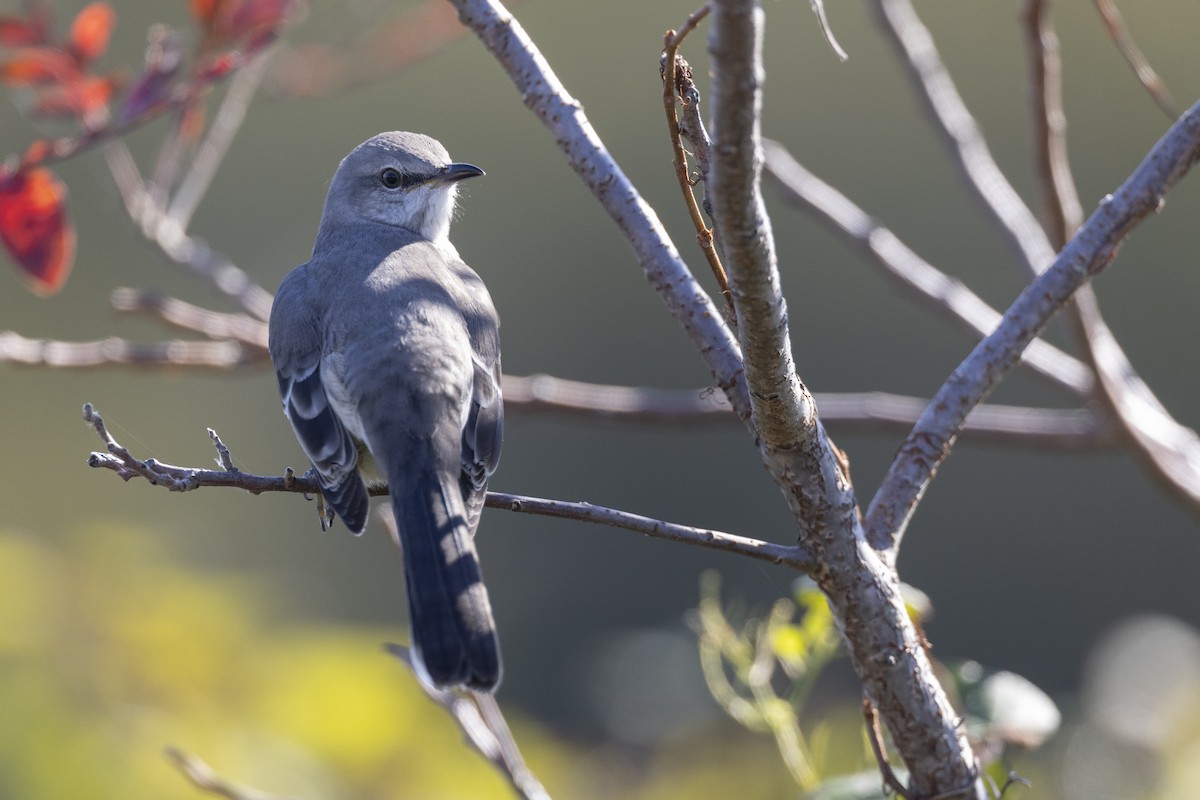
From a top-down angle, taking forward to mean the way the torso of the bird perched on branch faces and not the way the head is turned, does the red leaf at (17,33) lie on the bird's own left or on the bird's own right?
on the bird's own left

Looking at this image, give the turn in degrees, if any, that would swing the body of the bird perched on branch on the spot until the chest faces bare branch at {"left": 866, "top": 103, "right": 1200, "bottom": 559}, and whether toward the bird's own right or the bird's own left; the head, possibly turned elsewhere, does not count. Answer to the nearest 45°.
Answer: approximately 135° to the bird's own right

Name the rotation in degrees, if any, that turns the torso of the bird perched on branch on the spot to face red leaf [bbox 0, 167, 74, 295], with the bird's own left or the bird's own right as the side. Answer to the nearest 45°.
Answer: approximately 90° to the bird's own left

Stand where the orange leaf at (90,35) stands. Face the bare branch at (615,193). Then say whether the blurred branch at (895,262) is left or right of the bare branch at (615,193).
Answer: left

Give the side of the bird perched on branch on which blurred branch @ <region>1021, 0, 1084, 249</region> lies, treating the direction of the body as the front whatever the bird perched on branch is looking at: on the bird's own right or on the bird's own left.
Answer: on the bird's own right

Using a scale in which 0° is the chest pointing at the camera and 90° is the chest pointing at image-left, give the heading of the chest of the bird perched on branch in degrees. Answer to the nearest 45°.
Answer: approximately 180°

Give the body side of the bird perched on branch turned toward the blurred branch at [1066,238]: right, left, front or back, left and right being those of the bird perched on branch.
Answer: right

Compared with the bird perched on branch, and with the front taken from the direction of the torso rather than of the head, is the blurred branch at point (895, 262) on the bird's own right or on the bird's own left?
on the bird's own right

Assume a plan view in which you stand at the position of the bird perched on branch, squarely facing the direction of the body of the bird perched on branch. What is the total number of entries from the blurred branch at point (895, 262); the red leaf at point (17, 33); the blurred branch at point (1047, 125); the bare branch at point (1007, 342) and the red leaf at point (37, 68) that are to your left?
2

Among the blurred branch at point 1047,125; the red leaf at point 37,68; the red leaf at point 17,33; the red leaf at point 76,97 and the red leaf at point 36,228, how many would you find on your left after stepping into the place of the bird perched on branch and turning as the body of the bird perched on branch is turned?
4
